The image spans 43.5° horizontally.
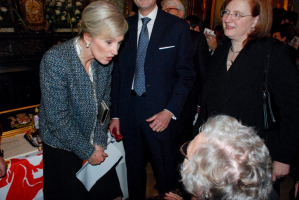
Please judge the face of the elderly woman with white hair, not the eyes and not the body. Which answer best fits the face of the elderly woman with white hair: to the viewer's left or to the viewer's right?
to the viewer's left

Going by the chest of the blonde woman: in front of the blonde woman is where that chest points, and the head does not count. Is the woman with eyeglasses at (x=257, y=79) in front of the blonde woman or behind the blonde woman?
in front

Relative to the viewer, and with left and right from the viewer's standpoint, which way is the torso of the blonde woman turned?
facing the viewer and to the right of the viewer

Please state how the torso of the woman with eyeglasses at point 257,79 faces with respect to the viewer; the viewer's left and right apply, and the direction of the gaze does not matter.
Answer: facing the viewer and to the left of the viewer

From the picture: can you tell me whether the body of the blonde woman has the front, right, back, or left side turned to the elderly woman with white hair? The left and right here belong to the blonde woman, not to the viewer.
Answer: front

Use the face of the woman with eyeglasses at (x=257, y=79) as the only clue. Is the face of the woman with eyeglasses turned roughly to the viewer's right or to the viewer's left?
to the viewer's left

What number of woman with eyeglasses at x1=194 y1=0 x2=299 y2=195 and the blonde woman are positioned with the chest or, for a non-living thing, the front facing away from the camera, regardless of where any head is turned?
0

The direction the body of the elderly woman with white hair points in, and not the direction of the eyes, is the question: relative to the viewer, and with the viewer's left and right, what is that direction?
facing away from the viewer and to the left of the viewer

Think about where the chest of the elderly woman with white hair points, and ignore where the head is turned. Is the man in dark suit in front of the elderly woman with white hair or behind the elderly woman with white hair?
in front

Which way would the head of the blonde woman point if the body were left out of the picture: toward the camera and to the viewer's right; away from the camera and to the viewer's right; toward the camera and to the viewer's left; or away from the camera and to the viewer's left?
toward the camera and to the viewer's right
